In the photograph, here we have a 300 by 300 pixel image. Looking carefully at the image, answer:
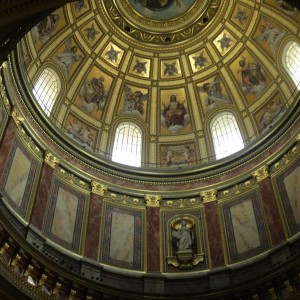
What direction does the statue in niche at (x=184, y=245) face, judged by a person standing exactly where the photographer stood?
facing the viewer
